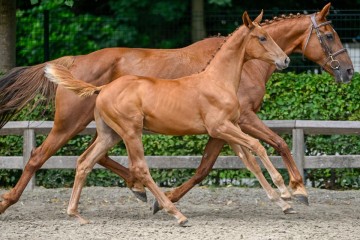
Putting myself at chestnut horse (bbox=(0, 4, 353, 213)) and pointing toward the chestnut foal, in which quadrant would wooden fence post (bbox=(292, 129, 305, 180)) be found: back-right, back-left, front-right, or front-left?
back-left

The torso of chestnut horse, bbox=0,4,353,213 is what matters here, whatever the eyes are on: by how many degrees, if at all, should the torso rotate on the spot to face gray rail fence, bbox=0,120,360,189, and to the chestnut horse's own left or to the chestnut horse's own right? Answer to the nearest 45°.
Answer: approximately 45° to the chestnut horse's own left

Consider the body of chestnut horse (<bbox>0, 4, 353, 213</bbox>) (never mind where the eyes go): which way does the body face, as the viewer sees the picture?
to the viewer's right

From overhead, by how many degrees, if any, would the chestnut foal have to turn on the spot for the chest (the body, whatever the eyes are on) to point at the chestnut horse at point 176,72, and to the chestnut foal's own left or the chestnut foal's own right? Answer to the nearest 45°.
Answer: approximately 90° to the chestnut foal's own left

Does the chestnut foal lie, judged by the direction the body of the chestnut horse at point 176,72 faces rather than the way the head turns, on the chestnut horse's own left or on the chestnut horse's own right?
on the chestnut horse's own right

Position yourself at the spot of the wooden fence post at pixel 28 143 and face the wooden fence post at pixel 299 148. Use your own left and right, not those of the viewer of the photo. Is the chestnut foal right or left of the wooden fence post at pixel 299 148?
right

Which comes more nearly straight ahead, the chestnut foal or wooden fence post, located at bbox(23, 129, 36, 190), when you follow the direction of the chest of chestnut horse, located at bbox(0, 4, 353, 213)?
the chestnut foal

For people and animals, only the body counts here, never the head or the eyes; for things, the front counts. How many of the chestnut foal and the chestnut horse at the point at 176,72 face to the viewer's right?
2

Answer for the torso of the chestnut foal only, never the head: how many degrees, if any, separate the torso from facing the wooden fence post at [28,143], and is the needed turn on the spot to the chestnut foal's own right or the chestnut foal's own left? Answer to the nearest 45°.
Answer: approximately 135° to the chestnut foal's own left

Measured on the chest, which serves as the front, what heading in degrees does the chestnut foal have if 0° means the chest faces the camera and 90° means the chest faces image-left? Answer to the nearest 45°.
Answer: approximately 270°
